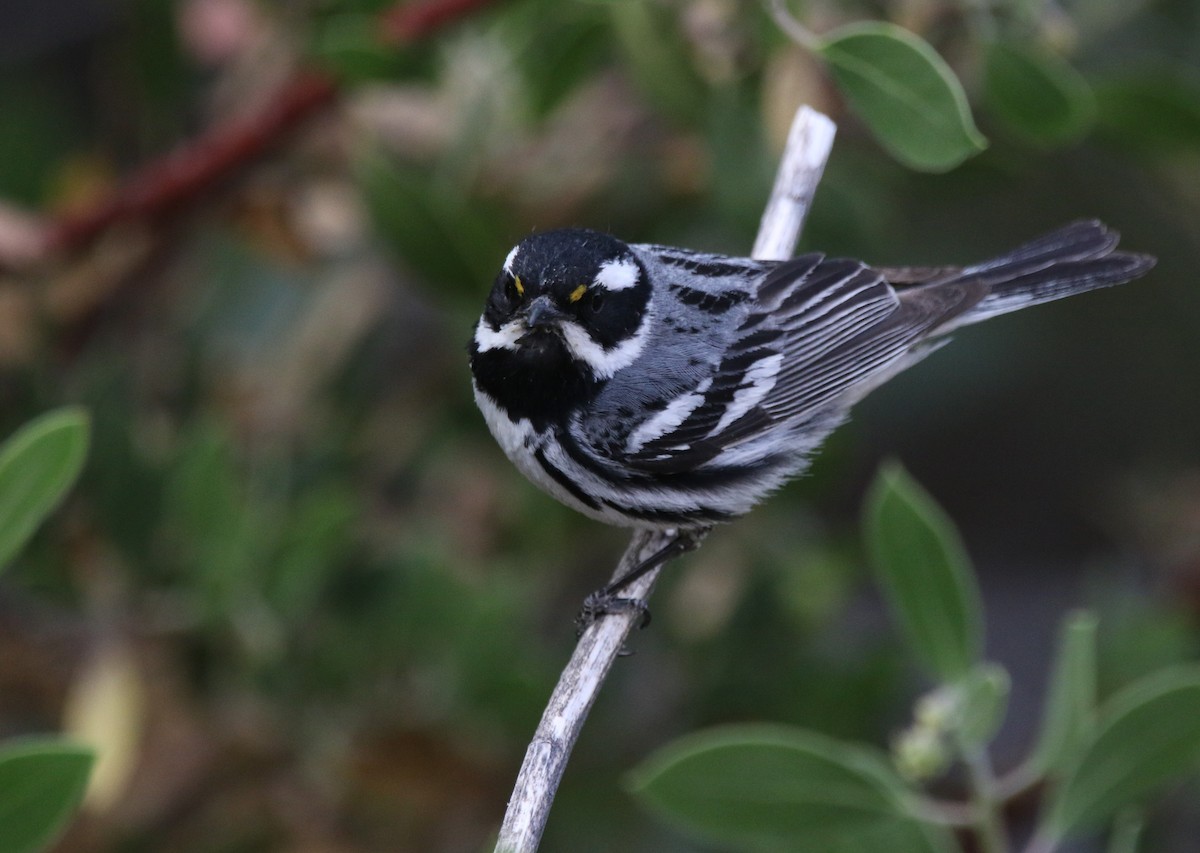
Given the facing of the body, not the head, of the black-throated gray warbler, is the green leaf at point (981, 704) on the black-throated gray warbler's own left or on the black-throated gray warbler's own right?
on the black-throated gray warbler's own left

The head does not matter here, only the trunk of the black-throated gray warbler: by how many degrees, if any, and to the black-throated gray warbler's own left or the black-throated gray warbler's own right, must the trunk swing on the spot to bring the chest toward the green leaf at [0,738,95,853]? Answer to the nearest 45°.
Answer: approximately 45° to the black-throated gray warbler's own left

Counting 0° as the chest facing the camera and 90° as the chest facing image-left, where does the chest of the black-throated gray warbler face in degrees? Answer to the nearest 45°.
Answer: approximately 90°

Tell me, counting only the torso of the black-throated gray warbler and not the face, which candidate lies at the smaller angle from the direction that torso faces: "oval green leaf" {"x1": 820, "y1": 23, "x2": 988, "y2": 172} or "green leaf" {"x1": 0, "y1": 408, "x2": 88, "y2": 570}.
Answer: the green leaf

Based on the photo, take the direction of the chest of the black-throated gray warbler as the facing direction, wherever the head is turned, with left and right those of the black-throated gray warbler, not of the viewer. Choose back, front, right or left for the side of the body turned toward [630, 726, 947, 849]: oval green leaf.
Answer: left

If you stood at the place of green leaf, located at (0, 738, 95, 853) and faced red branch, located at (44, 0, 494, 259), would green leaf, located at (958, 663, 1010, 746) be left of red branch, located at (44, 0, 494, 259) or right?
right

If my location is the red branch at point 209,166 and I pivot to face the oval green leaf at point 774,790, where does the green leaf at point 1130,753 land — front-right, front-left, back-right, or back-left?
front-left
